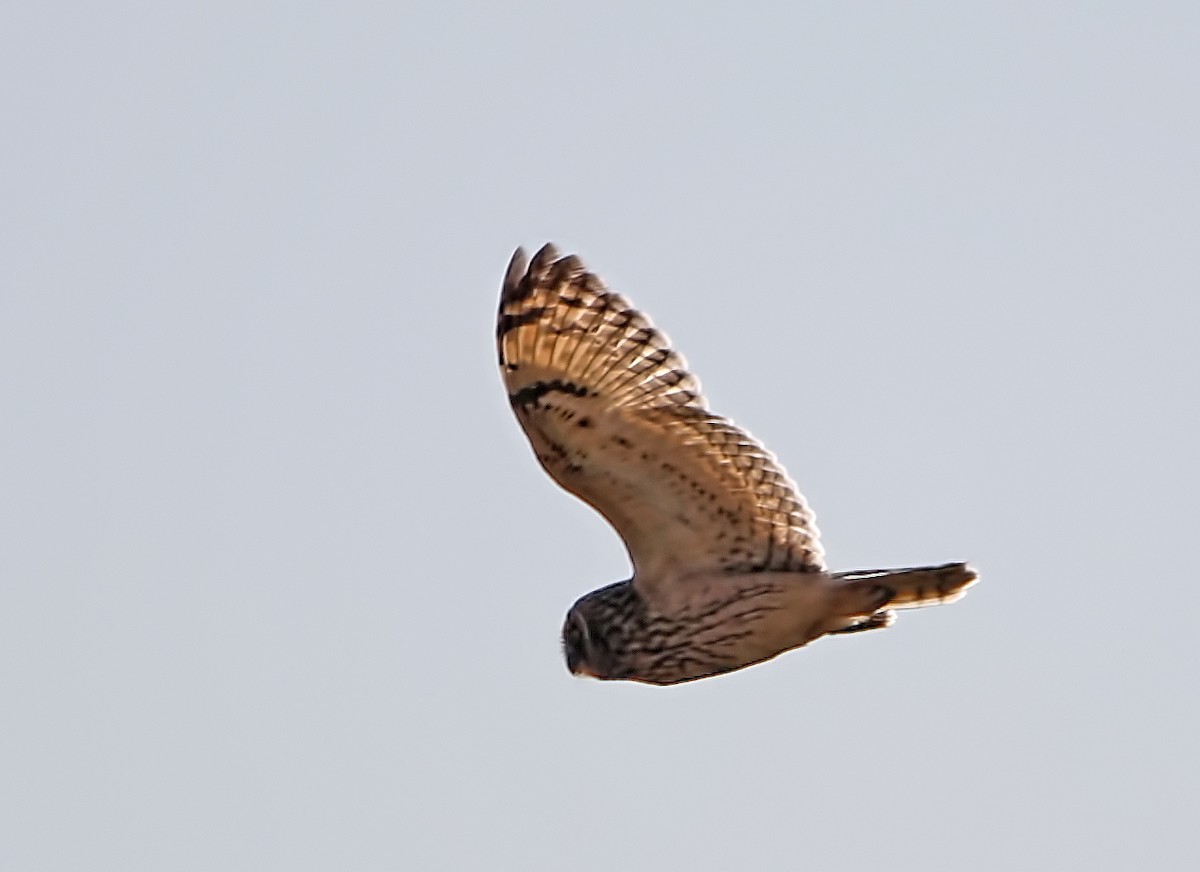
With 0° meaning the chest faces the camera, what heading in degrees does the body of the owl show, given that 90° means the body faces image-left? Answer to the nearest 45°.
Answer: approximately 90°
